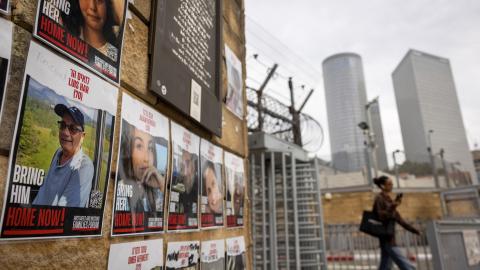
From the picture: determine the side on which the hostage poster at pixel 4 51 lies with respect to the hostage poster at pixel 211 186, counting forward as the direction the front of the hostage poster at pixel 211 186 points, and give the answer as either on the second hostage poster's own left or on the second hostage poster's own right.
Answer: on the second hostage poster's own right

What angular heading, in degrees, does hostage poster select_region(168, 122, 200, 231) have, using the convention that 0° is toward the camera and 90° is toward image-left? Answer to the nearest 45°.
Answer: approximately 315°

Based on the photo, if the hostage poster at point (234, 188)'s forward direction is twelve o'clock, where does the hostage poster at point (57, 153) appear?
the hostage poster at point (57, 153) is roughly at 2 o'clock from the hostage poster at point (234, 188).

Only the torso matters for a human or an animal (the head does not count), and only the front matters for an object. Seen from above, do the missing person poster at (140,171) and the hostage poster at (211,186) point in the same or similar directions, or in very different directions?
same or similar directions

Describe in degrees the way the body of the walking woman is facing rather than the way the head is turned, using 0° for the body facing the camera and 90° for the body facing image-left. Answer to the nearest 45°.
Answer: approximately 270°

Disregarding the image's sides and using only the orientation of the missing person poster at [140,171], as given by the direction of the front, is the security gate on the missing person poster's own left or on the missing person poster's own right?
on the missing person poster's own left

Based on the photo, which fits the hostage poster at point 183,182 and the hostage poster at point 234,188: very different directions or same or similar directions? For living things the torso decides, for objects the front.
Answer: same or similar directions

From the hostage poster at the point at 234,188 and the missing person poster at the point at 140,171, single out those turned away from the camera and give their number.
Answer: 0

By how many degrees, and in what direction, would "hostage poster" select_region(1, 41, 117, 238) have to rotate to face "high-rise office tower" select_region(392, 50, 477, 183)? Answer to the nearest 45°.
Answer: approximately 90° to its left

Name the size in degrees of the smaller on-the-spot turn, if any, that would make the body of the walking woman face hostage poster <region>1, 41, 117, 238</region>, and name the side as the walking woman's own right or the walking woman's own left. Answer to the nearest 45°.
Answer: approximately 90° to the walking woman's own right

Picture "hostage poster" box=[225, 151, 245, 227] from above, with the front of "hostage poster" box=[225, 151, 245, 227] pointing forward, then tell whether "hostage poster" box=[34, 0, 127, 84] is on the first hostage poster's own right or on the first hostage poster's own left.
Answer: on the first hostage poster's own right

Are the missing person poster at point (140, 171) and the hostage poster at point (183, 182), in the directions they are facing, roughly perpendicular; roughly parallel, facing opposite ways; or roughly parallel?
roughly parallel

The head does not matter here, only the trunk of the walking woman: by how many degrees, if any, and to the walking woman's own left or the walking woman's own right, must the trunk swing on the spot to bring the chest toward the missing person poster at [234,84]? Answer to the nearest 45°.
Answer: approximately 135° to the walking woman's own right

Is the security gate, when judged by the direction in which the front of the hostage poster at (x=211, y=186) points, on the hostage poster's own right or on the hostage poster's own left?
on the hostage poster's own left

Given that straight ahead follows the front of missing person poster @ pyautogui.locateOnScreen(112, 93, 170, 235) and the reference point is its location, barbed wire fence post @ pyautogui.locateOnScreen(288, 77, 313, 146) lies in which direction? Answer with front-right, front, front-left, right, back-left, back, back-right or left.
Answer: left

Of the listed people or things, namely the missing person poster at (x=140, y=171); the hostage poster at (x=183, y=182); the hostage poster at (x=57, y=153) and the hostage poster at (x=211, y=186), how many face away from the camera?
0

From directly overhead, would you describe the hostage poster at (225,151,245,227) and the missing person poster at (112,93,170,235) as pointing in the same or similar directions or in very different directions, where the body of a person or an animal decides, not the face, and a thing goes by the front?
same or similar directions
